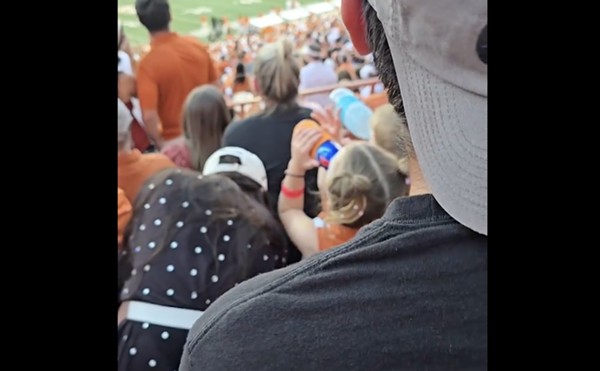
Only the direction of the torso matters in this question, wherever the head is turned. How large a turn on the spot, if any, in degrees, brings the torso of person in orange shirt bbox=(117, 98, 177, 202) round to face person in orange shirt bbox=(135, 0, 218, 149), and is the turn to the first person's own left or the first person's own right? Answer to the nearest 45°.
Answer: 0° — they already face them

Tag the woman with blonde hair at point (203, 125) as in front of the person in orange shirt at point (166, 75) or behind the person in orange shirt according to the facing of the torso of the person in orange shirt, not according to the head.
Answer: behind

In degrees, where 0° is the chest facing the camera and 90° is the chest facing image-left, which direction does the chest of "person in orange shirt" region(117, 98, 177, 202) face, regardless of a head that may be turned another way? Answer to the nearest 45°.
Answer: approximately 180°

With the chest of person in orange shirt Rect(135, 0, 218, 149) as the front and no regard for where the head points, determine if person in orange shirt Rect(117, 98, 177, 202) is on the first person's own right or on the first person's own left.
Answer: on the first person's own left

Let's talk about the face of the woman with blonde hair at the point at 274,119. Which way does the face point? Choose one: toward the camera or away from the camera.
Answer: away from the camera

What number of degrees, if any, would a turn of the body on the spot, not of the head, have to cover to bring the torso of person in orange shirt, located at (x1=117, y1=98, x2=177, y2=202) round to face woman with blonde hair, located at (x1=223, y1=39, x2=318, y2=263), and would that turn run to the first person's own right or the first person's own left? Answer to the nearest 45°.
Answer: approximately 45° to the first person's own right

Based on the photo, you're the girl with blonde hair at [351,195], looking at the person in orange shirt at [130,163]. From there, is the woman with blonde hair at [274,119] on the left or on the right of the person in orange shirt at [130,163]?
right

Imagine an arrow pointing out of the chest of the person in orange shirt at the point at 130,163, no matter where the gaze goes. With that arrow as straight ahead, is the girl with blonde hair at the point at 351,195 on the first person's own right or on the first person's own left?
on the first person's own right

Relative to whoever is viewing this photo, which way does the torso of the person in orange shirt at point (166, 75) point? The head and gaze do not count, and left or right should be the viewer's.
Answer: facing away from the viewer and to the left of the viewer

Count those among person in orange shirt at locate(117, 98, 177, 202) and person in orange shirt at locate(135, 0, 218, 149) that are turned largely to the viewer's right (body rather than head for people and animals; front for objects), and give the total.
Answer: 0

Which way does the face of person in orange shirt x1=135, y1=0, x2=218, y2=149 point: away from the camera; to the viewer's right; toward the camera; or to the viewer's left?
away from the camera
